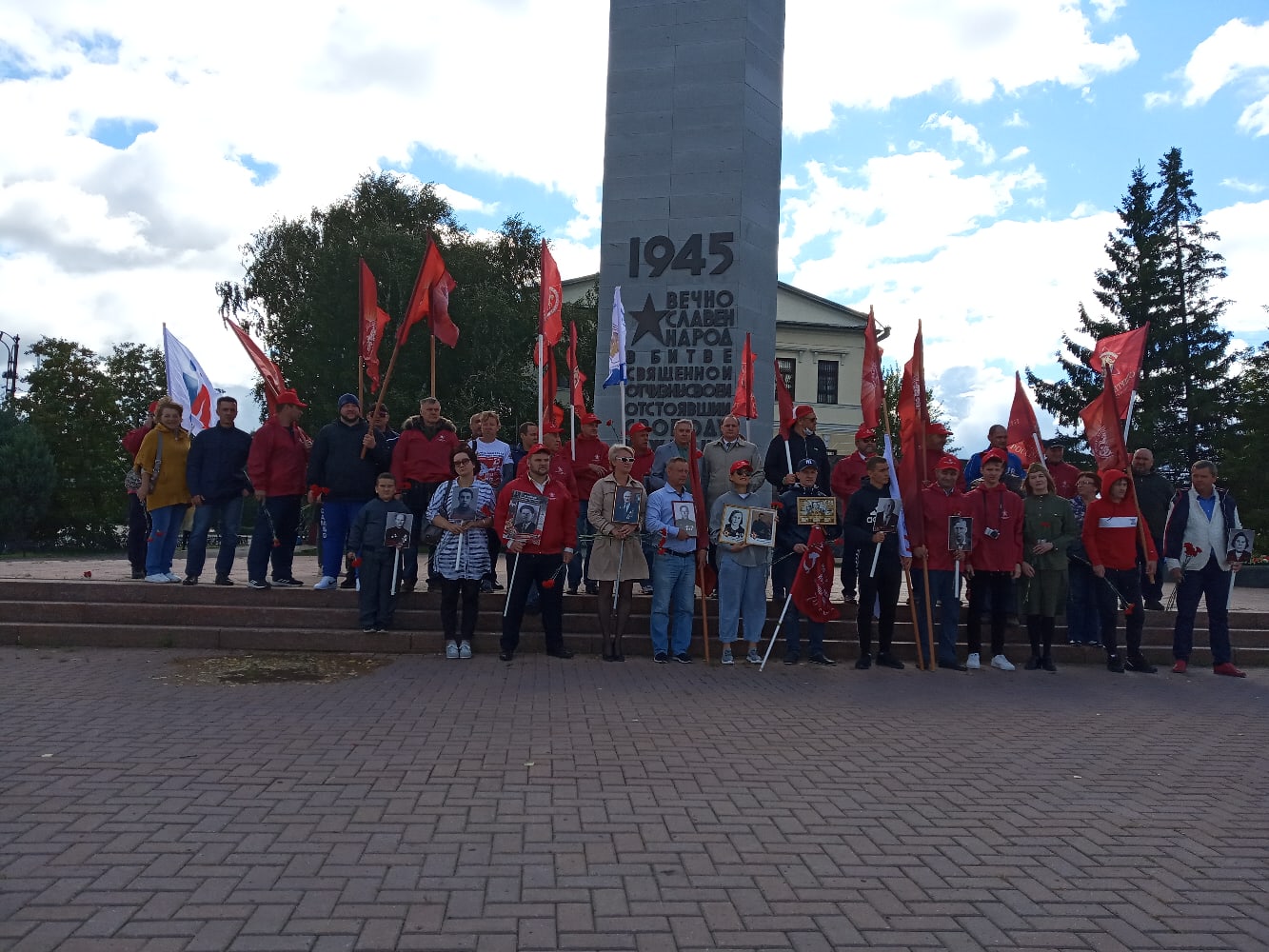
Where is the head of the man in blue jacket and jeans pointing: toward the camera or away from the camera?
toward the camera

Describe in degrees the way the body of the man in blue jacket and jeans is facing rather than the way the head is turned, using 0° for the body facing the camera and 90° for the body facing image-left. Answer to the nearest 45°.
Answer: approximately 0°

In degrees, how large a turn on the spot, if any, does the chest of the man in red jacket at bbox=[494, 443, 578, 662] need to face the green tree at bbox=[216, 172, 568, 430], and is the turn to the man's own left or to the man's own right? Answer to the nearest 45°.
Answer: approximately 180°

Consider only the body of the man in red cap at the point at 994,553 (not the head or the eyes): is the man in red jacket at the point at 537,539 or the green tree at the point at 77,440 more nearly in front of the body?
the man in red jacket

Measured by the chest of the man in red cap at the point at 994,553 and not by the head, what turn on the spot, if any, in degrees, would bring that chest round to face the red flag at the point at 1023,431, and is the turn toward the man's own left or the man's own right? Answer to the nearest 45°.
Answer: approximately 180°

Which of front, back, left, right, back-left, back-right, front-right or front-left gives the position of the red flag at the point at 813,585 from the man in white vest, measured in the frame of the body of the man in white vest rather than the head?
front-right

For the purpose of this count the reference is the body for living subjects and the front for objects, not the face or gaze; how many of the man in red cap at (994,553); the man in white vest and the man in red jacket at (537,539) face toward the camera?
3

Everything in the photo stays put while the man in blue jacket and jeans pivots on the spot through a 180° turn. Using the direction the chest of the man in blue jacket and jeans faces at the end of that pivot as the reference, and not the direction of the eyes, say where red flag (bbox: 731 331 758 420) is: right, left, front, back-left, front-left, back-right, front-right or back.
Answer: right

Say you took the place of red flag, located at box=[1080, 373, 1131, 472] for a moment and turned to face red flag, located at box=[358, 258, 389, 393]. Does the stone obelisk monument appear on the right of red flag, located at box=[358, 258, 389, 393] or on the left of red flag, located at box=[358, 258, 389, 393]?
right

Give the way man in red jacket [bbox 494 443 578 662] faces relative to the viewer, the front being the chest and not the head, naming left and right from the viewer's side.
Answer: facing the viewer

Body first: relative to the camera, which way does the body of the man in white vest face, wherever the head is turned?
toward the camera

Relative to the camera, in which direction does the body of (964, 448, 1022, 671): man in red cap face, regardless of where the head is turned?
toward the camera

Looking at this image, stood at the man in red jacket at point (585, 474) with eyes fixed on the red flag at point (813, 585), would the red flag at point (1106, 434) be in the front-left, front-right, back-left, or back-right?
front-left
